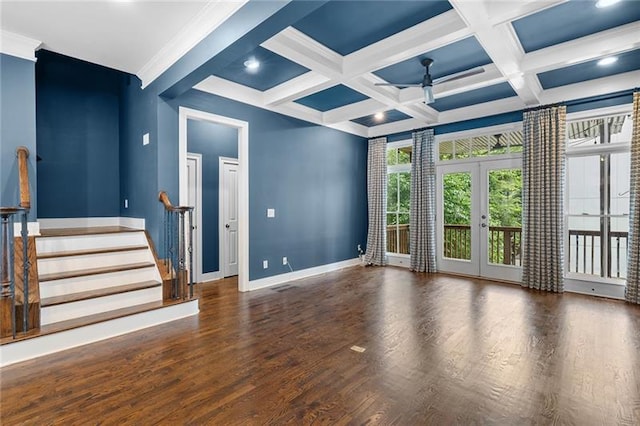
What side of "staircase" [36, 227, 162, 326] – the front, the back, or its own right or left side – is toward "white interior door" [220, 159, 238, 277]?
left

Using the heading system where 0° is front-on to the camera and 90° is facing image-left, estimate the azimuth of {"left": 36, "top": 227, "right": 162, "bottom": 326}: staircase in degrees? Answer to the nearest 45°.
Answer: approximately 315°

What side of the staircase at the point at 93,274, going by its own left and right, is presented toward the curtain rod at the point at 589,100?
left

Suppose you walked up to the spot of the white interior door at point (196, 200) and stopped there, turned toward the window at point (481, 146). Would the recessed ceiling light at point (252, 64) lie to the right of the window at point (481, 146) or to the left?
right

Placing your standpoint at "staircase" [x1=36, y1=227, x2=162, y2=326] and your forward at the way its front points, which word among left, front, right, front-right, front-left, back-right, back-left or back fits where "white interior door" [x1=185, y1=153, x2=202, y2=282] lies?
left

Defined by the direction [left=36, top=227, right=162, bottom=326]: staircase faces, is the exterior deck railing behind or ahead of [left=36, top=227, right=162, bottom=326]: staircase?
ahead

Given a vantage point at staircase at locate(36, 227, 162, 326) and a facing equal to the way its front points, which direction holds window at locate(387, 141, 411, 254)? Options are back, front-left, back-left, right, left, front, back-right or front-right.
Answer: front-left
